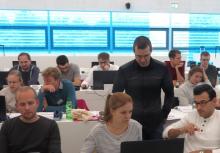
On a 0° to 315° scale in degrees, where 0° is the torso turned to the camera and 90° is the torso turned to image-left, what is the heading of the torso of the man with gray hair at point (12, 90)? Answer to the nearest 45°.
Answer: approximately 315°

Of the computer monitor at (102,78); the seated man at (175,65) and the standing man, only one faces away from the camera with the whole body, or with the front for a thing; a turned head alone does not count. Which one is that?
the computer monitor

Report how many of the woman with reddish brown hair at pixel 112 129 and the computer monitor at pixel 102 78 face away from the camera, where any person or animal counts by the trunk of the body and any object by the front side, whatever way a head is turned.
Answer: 1

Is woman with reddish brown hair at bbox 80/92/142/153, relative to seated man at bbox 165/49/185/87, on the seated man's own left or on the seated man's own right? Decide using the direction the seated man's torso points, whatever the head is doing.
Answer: on the seated man's own right

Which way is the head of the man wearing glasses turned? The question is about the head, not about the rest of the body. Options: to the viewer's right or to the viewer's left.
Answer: to the viewer's left

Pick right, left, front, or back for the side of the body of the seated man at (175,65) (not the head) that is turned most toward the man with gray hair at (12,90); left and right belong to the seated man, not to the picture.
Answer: right

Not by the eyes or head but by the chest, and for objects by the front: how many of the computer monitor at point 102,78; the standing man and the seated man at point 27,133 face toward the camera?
2

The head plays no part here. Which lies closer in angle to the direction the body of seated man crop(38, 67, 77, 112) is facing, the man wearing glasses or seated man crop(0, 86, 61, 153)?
the seated man

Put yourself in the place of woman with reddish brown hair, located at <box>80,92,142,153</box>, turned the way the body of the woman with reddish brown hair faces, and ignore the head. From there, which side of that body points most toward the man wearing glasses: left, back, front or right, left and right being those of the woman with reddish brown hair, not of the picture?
left
